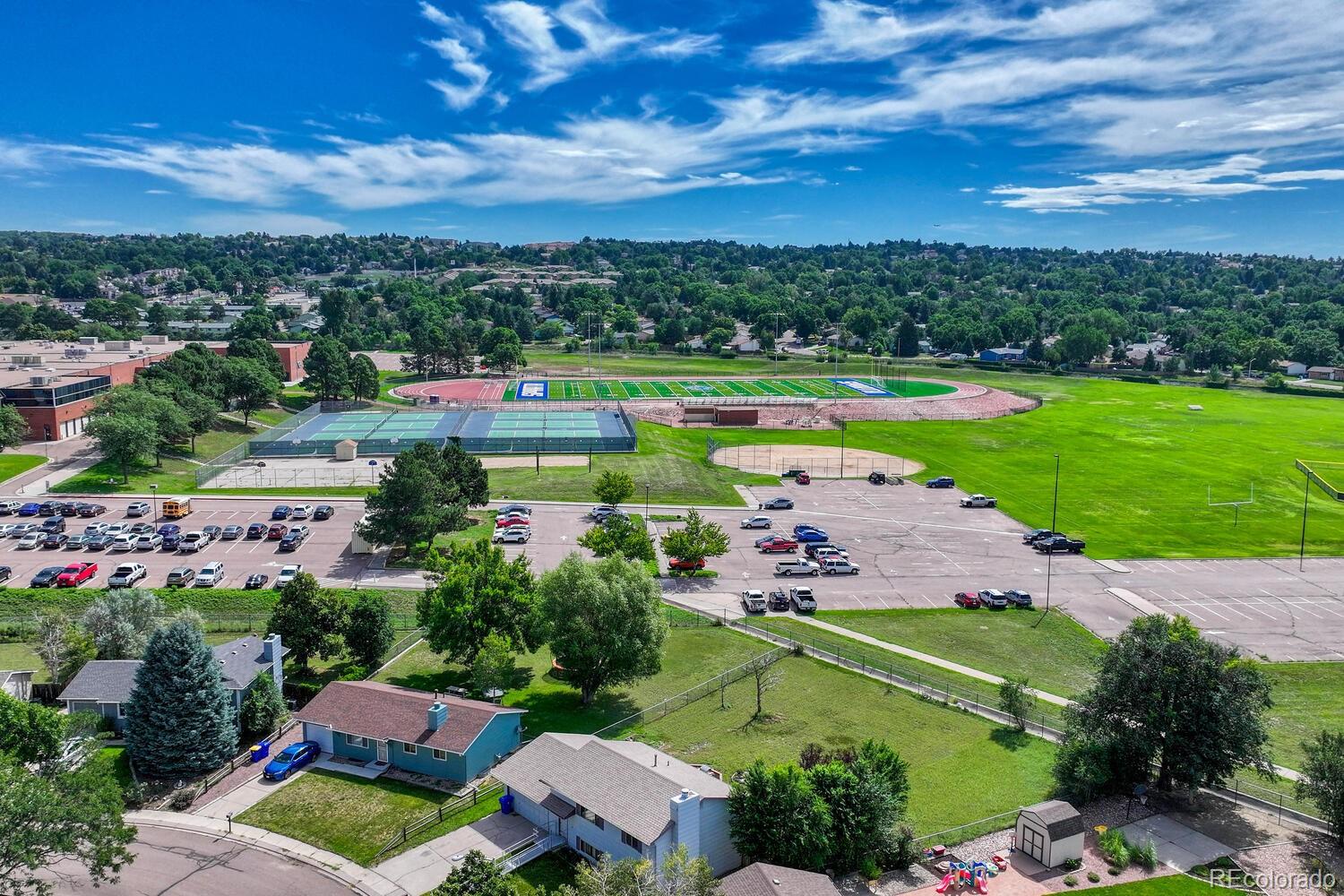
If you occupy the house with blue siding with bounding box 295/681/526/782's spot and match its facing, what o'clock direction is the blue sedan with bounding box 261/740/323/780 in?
The blue sedan is roughly at 2 o'clock from the house with blue siding.

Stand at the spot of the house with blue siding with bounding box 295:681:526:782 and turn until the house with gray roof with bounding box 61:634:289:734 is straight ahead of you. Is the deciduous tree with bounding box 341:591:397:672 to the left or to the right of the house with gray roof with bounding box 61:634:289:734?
right

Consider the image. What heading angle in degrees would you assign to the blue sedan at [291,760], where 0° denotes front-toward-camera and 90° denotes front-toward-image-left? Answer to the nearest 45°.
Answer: approximately 45°

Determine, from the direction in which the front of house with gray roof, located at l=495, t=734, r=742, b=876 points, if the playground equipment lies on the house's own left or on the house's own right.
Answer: on the house's own left

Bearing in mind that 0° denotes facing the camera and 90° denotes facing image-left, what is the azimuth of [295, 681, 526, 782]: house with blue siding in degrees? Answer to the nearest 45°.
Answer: approximately 45°

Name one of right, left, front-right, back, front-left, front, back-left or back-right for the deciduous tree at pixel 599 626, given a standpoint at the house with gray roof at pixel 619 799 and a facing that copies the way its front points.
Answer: back-right

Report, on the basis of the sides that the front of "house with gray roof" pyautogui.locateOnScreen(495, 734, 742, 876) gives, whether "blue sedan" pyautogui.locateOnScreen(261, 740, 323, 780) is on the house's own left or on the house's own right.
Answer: on the house's own right

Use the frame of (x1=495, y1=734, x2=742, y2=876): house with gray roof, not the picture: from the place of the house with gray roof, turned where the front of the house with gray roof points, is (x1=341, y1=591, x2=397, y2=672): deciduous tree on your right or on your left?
on your right

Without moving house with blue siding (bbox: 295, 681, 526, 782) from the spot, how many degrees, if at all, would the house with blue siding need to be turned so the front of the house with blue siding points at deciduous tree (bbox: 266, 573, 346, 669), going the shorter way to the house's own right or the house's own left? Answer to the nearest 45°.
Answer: approximately 90° to the house's own right
